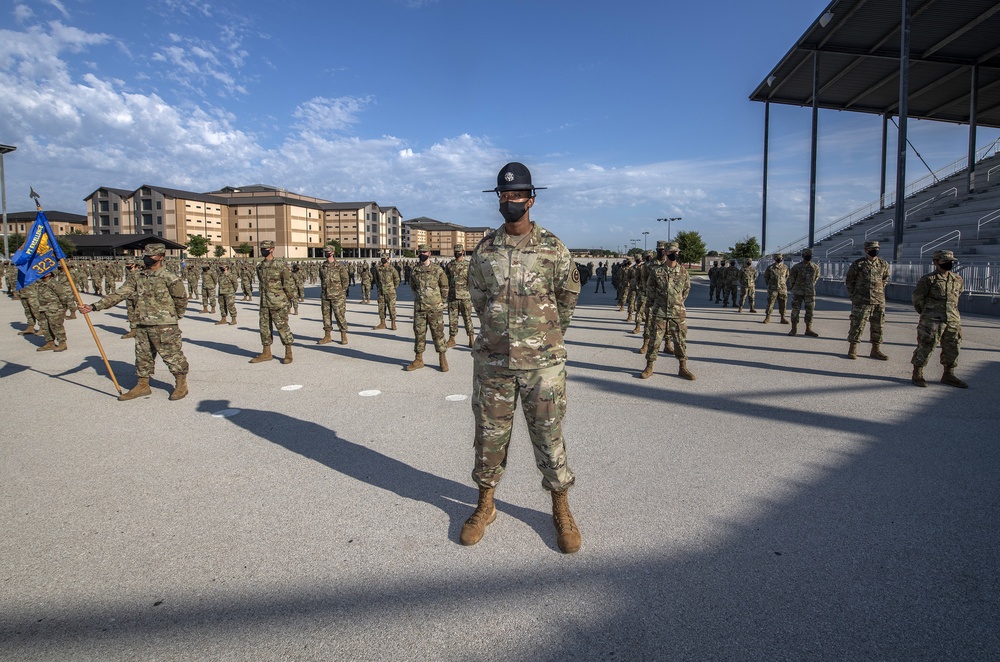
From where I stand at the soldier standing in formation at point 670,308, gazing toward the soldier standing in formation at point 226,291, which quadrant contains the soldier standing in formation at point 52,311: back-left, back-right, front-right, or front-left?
front-left

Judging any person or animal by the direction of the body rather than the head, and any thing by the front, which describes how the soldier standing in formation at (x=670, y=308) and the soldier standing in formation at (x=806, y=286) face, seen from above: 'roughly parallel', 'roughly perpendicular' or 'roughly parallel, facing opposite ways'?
roughly parallel

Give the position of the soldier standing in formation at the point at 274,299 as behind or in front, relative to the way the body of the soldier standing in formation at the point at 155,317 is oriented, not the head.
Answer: behind

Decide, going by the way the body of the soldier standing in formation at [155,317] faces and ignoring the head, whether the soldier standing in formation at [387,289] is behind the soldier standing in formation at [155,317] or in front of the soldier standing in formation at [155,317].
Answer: behind

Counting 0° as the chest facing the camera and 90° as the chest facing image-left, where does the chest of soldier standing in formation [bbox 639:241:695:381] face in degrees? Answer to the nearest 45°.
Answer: approximately 0°

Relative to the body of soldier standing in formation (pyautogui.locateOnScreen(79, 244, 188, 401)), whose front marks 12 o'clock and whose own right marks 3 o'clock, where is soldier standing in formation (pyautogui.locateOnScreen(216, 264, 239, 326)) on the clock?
soldier standing in formation (pyautogui.locateOnScreen(216, 264, 239, 326)) is roughly at 5 o'clock from soldier standing in formation (pyautogui.locateOnScreen(79, 244, 188, 401)).

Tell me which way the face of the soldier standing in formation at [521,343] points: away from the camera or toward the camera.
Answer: toward the camera

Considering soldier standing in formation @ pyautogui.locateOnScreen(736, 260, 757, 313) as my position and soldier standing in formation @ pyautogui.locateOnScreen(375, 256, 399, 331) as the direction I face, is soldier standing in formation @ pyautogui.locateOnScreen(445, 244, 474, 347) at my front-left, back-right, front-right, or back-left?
front-left

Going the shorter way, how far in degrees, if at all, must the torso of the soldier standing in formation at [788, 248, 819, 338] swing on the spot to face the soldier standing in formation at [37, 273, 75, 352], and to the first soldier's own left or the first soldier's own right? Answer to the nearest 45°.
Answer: approximately 45° to the first soldier's own right

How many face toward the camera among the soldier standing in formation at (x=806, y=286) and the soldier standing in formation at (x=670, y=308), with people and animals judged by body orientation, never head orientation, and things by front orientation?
2

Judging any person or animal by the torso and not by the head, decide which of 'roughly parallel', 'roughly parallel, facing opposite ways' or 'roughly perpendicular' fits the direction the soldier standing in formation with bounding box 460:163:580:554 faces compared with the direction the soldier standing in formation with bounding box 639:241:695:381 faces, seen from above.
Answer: roughly parallel

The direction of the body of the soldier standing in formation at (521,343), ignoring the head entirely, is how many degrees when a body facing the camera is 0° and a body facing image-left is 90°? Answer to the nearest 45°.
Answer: approximately 0°

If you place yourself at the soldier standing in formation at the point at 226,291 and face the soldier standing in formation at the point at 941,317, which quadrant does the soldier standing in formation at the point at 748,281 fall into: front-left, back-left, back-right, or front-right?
front-left

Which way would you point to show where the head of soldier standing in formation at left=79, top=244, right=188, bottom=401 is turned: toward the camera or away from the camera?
toward the camera

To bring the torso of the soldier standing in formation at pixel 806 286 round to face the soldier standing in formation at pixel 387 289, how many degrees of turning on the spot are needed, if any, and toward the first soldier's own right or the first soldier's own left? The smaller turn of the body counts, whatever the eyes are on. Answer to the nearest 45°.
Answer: approximately 90° to the first soldier's own right

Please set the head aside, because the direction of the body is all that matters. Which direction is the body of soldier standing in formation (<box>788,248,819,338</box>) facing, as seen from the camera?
toward the camera
